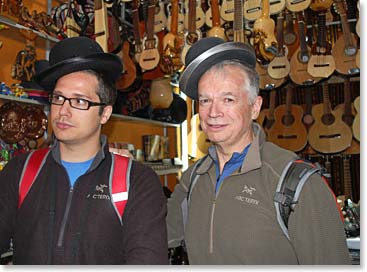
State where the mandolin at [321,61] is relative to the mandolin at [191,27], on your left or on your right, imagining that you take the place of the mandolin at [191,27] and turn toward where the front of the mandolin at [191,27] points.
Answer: on your left

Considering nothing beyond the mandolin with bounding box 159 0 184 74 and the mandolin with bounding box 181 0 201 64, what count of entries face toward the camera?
2

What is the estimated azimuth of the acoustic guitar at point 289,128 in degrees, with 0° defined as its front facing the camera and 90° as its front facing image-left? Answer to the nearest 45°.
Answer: approximately 0°

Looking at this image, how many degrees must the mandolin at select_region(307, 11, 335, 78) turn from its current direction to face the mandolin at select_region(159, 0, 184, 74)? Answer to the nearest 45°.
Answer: approximately 90° to its right

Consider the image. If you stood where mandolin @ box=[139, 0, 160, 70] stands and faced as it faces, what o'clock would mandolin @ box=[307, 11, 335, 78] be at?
mandolin @ box=[307, 11, 335, 78] is roughly at 9 o'clock from mandolin @ box=[139, 0, 160, 70].
